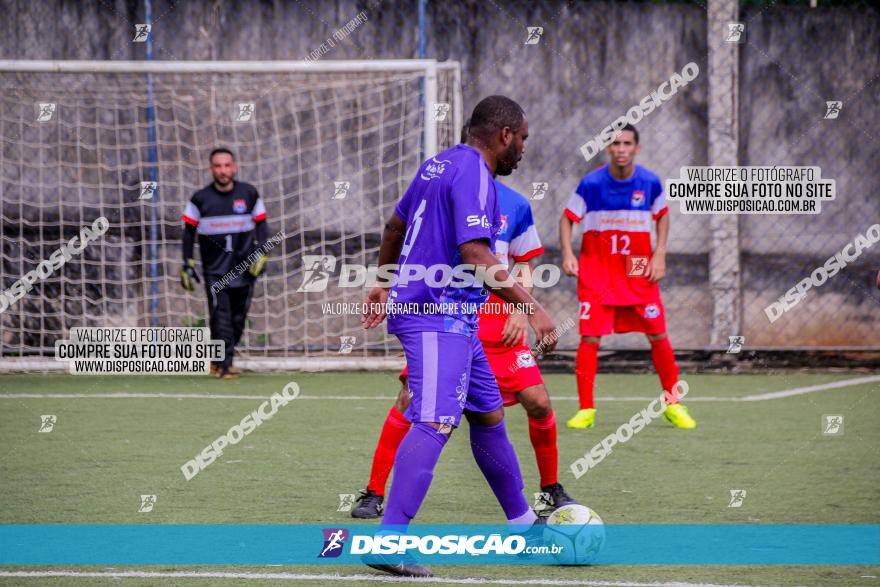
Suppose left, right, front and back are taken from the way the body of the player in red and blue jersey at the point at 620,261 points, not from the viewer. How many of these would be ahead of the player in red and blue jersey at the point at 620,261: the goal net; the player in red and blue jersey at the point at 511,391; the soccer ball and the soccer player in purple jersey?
3

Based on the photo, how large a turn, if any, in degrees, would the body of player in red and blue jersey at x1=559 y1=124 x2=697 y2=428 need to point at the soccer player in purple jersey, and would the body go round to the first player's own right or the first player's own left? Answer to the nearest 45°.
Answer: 0° — they already face them

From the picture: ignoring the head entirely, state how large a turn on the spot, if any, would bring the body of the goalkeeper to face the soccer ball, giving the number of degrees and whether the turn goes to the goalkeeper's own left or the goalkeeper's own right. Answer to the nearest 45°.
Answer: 0° — they already face it

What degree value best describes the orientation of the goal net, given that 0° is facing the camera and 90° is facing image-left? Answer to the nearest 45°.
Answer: approximately 0°

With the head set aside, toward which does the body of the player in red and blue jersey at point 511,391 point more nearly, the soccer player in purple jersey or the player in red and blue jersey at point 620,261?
the soccer player in purple jersey

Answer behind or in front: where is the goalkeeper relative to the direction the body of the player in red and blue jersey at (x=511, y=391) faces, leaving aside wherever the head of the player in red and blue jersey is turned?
behind

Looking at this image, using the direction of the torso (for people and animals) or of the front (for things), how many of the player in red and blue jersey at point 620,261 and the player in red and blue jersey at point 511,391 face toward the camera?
2

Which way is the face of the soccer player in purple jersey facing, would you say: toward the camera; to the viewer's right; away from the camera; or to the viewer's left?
to the viewer's right

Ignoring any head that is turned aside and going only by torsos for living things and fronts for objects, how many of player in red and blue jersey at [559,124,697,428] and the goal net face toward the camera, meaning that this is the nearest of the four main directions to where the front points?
2

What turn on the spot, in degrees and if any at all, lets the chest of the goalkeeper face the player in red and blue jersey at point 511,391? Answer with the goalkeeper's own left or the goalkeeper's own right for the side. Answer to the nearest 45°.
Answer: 0° — they already face them
